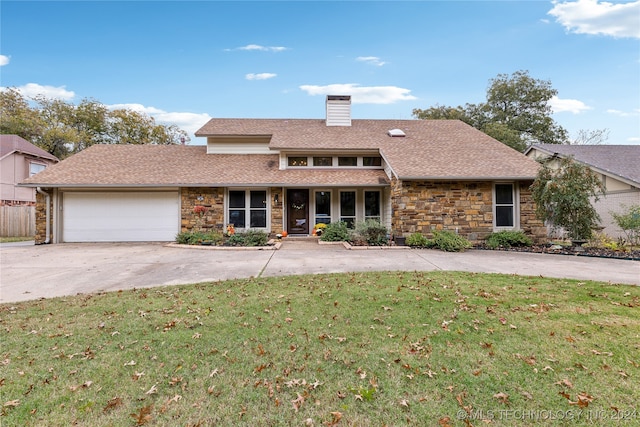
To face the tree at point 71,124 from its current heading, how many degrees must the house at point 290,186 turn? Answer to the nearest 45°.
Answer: approximately 135° to its right

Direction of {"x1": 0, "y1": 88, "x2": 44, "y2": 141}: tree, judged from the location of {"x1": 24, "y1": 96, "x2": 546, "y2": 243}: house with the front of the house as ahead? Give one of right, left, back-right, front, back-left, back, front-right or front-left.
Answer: back-right

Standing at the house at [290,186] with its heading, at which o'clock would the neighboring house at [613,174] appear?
The neighboring house is roughly at 9 o'clock from the house.

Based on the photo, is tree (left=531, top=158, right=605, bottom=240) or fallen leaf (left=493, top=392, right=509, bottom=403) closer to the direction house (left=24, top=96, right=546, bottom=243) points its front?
the fallen leaf

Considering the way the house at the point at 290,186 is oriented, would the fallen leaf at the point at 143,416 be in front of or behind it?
in front

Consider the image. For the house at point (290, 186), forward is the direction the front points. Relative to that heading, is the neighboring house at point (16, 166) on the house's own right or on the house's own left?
on the house's own right

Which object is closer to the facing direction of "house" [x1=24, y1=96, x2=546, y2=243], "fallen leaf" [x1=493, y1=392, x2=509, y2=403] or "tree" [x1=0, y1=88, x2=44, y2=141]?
the fallen leaf

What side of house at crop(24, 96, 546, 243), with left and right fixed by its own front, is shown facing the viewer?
front

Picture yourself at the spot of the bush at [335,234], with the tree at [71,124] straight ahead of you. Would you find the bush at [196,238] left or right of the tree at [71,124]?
left

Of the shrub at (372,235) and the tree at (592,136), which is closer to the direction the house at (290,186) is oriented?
the shrub

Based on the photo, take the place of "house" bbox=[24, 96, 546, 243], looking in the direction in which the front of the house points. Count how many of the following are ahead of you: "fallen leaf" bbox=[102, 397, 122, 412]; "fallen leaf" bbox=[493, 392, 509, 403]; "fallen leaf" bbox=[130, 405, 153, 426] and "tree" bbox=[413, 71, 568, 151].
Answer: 3

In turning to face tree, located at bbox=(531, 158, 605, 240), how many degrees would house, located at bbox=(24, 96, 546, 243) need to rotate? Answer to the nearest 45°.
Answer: approximately 45° to its left
